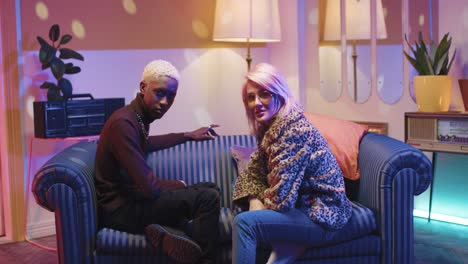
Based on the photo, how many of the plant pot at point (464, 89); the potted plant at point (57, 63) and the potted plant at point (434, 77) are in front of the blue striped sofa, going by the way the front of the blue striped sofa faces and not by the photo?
0

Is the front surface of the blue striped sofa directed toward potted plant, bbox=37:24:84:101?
no

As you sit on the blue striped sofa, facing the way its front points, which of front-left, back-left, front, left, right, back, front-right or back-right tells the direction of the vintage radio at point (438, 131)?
back-left

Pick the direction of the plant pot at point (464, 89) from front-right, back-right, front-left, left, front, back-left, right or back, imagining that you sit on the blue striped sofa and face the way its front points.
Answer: back-left

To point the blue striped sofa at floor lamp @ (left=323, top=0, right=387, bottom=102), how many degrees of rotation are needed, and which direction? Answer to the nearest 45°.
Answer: approximately 180°

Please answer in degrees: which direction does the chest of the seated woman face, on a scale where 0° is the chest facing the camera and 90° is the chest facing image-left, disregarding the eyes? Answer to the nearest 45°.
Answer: approximately 90°

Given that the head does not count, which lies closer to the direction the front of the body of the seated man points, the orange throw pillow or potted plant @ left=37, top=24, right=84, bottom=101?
the orange throw pillow

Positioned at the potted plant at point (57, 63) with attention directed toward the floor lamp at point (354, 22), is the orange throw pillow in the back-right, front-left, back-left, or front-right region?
front-right

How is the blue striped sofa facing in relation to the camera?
toward the camera

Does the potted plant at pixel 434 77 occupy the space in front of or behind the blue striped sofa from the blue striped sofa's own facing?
behind

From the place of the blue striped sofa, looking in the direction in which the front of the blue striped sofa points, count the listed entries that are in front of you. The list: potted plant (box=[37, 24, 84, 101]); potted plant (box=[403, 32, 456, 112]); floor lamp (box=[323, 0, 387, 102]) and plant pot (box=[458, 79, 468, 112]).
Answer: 0
